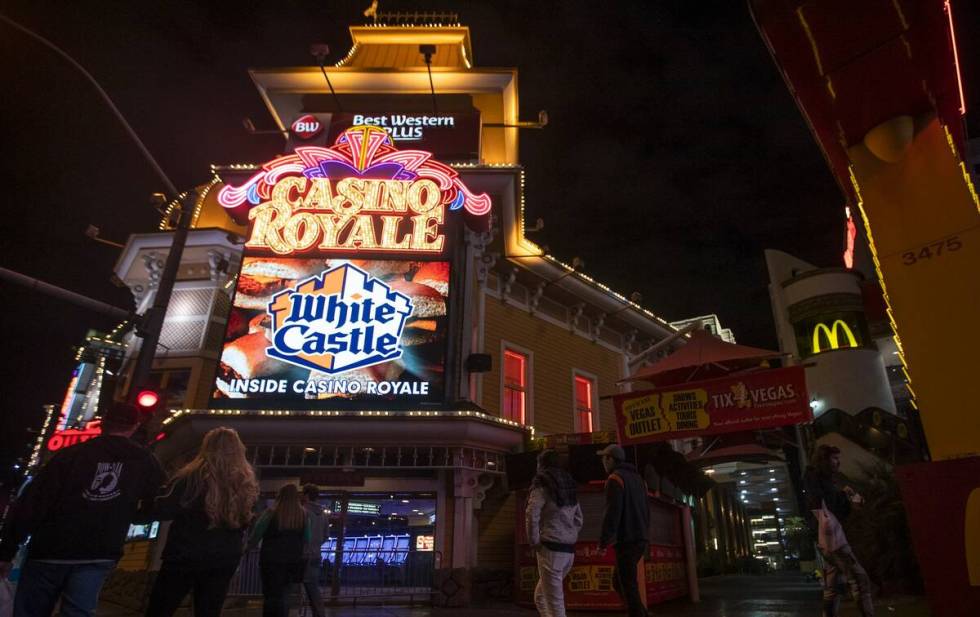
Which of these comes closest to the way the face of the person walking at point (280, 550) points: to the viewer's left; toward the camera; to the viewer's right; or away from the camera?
away from the camera

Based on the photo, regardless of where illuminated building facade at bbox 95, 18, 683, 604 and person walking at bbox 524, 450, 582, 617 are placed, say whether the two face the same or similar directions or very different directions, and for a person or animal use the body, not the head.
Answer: very different directions

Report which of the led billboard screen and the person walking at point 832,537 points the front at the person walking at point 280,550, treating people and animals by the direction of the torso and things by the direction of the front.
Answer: the led billboard screen

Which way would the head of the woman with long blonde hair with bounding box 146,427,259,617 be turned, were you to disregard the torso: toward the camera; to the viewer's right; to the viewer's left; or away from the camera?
away from the camera

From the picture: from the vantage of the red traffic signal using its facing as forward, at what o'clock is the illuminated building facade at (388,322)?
The illuminated building facade is roughly at 8 o'clock from the red traffic signal.

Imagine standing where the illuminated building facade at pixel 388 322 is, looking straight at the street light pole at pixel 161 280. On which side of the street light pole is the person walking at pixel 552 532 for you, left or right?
left

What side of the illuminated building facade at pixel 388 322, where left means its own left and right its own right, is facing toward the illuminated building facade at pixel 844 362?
left

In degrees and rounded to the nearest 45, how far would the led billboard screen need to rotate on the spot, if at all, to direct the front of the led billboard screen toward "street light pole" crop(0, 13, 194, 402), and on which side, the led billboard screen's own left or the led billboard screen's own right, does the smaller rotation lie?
approximately 45° to the led billboard screen's own right

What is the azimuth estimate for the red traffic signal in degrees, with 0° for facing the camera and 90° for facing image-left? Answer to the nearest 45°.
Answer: approximately 0°

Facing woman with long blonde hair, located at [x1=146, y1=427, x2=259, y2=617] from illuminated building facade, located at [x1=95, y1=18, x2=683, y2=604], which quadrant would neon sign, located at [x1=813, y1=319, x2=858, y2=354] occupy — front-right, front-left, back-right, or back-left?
back-left

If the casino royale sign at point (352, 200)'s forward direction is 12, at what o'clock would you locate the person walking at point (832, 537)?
The person walking is roughly at 11 o'clock from the casino royale sign.

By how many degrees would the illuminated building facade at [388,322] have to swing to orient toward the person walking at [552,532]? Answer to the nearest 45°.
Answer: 0° — it already faces them
